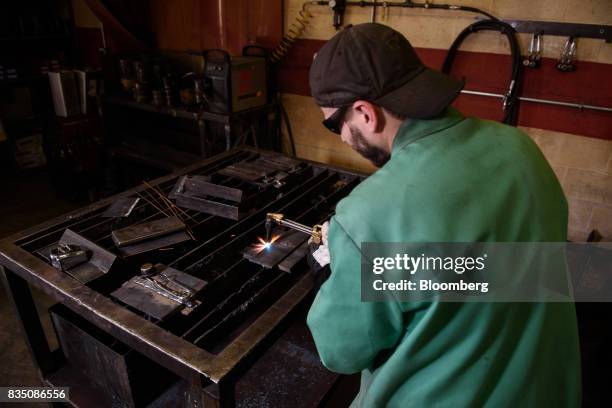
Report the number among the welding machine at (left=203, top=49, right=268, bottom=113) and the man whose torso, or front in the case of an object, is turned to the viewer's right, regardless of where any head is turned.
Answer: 0

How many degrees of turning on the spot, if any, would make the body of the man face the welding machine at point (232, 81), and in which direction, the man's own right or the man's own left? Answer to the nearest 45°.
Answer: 0° — they already face it

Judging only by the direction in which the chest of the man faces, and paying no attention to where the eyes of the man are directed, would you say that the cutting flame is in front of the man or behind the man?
in front

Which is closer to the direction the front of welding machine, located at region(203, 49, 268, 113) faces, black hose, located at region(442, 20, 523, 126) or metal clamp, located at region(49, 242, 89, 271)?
the metal clamp

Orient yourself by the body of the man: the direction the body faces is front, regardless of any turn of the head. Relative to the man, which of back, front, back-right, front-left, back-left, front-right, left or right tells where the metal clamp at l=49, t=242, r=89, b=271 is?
front-left

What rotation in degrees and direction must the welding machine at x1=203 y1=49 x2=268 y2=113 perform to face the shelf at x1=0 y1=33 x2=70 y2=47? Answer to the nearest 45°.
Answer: approximately 90° to its right

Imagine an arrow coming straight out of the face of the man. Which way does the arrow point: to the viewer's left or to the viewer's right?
to the viewer's left

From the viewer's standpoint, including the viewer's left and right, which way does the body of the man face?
facing away from the viewer and to the left of the viewer

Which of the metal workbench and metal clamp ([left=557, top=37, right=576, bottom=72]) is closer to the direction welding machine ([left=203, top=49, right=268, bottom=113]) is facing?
the metal workbench

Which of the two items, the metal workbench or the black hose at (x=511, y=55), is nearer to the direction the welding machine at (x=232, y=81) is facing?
the metal workbench

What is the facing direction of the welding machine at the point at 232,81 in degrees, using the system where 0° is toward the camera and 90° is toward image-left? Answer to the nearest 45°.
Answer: approximately 45°
